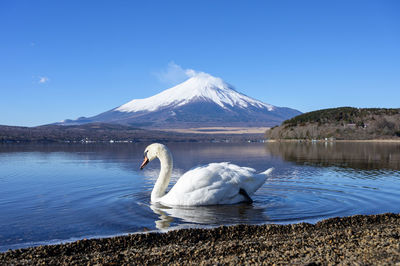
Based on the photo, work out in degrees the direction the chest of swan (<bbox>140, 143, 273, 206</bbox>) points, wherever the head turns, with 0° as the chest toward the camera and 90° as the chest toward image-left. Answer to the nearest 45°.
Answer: approximately 90°
